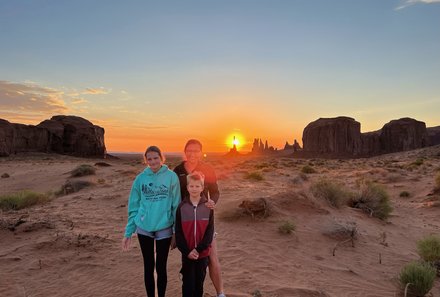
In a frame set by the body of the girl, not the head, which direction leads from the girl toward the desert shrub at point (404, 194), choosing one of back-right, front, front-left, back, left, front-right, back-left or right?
back-left

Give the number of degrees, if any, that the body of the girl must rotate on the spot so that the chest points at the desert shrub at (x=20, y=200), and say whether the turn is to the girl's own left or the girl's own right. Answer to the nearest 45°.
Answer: approximately 135° to the girl's own right

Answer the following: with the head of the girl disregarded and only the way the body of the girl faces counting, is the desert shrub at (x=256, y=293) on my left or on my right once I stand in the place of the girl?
on my left

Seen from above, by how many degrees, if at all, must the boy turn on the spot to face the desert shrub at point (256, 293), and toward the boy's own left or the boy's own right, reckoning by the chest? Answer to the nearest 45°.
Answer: approximately 135° to the boy's own left

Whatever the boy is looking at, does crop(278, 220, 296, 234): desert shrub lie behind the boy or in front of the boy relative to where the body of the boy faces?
behind

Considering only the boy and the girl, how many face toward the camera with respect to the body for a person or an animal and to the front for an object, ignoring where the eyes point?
2

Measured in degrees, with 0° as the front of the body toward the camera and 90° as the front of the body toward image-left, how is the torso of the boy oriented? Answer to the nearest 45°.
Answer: approximately 0°

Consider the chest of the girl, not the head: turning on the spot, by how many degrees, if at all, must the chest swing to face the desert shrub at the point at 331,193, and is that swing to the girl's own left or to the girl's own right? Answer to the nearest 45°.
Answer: approximately 135° to the girl's own left

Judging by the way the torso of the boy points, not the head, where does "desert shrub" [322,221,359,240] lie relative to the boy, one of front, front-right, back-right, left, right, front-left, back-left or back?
back-left

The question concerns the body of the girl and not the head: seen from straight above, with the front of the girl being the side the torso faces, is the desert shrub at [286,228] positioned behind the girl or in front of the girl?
behind

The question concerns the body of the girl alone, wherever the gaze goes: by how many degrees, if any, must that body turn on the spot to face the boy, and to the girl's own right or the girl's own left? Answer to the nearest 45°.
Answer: approximately 45° to the girl's own left

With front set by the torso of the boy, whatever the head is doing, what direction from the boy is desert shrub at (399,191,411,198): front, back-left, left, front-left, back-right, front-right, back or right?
back-left
